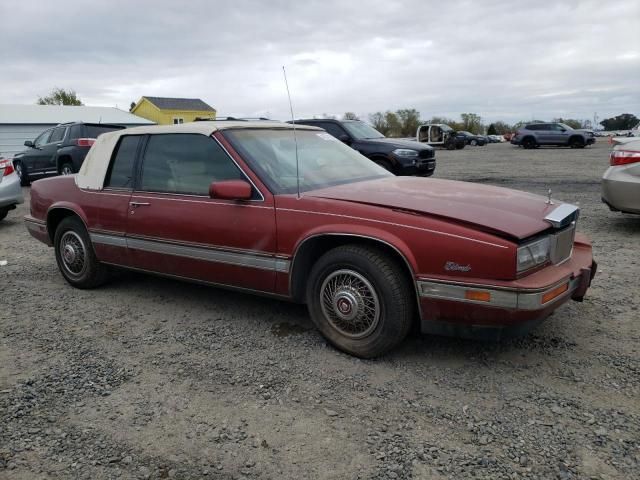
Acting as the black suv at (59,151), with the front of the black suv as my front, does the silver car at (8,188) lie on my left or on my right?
on my left

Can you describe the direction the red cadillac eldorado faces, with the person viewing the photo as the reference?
facing the viewer and to the right of the viewer

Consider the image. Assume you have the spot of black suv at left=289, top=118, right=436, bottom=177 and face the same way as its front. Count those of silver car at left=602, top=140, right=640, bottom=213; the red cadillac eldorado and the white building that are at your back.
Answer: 1

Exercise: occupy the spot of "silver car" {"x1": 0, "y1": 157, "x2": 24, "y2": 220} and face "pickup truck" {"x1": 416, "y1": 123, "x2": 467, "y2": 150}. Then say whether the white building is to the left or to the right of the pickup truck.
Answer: left

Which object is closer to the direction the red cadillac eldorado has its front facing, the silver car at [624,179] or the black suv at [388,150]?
the silver car

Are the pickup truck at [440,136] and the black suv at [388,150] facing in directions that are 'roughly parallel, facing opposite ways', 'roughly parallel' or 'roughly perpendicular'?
roughly parallel

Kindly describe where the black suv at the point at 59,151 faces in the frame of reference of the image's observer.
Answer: facing away from the viewer and to the left of the viewer

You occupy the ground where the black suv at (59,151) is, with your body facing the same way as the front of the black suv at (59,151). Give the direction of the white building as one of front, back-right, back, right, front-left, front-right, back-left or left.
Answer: front-right

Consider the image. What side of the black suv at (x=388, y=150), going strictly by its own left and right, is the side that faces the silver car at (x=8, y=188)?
right

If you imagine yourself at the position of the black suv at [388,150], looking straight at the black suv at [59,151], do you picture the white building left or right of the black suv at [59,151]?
right

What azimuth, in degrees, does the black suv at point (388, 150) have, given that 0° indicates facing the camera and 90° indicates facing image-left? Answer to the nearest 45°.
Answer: approximately 315°

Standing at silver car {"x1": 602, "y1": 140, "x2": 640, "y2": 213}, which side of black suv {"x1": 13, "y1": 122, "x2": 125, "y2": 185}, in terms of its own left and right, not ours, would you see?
back

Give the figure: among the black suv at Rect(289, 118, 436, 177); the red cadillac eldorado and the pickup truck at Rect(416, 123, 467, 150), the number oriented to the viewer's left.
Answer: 0

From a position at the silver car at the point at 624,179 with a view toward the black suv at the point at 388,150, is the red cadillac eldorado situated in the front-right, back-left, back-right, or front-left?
back-left

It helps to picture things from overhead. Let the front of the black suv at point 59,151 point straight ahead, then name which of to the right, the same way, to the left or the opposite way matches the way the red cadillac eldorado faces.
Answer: the opposite way

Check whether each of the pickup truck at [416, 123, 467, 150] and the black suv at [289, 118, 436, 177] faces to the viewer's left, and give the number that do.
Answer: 0

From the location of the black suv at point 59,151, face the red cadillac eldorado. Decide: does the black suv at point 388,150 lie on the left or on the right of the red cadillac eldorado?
left

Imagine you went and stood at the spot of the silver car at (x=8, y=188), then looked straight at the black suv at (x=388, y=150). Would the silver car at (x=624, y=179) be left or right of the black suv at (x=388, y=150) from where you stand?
right
